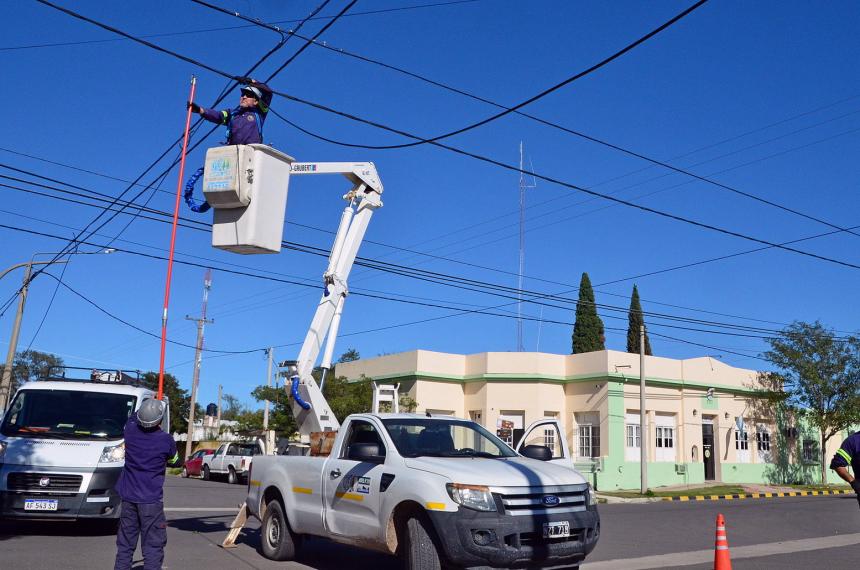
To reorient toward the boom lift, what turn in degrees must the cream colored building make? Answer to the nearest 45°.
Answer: approximately 45° to its right

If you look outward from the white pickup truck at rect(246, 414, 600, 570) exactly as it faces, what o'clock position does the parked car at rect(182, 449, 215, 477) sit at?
The parked car is roughly at 7 o'clock from the white pickup truck.

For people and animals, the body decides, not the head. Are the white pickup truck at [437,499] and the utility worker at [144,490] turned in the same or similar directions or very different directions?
very different directions

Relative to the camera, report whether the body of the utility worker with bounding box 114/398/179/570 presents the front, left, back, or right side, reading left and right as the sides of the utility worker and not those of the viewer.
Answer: back

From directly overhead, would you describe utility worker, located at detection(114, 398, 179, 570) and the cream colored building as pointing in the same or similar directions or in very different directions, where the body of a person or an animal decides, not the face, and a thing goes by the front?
very different directions

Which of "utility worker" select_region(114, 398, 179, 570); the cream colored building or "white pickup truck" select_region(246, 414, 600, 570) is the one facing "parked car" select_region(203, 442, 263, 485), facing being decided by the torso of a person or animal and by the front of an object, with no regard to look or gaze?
the utility worker

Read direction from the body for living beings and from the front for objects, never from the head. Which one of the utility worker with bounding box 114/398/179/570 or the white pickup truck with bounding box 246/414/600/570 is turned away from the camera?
the utility worker

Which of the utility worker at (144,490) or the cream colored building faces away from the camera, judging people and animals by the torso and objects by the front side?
the utility worker

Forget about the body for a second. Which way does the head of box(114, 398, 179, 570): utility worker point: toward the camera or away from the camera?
away from the camera

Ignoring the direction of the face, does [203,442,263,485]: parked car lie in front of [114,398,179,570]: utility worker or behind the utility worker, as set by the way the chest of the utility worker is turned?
in front
